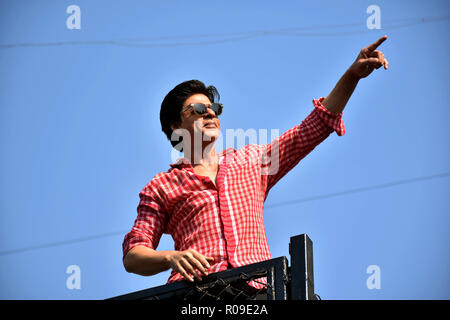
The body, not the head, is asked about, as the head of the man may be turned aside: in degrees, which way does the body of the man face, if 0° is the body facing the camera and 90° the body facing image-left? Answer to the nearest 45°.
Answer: approximately 315°

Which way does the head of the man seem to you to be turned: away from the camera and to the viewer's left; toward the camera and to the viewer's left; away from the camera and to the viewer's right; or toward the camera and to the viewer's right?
toward the camera and to the viewer's right
